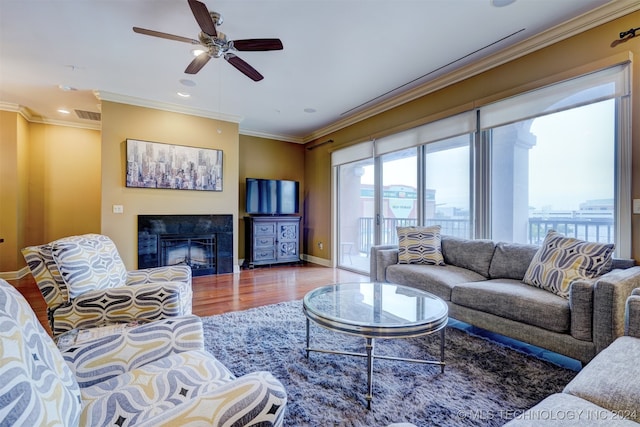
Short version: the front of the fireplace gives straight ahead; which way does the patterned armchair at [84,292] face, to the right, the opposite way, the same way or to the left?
to the left

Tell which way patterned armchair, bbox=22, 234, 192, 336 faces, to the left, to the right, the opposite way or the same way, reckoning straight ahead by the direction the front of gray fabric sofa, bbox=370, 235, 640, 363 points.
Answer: the opposite way

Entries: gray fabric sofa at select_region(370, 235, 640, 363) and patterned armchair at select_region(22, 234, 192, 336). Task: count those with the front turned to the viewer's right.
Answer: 1

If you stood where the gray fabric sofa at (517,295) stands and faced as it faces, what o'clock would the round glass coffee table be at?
The round glass coffee table is roughly at 12 o'clock from the gray fabric sofa.

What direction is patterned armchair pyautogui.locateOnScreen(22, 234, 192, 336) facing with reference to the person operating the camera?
facing to the right of the viewer

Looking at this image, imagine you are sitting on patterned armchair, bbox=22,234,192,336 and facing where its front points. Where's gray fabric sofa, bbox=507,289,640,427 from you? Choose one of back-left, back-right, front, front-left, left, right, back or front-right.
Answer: front-right

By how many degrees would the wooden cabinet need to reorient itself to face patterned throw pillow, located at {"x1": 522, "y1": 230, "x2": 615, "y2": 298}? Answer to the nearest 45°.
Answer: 0° — it already faces it

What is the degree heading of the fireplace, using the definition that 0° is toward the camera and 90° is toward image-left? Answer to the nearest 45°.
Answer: approximately 0°

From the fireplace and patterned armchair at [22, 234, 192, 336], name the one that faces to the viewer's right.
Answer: the patterned armchair

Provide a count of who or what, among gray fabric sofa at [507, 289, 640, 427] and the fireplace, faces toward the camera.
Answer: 1

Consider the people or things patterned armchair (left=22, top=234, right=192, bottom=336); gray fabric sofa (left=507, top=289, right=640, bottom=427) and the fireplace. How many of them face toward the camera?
1
